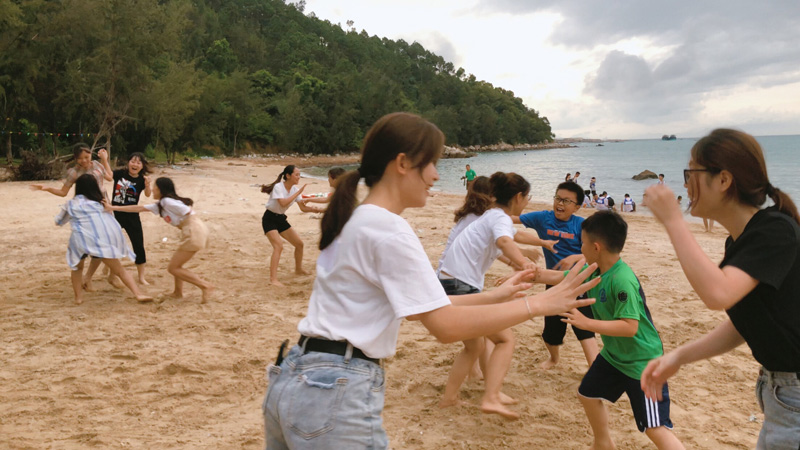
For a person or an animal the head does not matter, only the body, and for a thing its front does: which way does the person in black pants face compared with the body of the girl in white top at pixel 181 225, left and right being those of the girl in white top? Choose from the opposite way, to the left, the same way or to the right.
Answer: to the left

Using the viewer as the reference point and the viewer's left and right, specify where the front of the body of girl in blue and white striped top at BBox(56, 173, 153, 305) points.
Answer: facing away from the viewer

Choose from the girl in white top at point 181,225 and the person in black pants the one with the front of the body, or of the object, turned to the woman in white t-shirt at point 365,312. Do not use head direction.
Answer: the person in black pants

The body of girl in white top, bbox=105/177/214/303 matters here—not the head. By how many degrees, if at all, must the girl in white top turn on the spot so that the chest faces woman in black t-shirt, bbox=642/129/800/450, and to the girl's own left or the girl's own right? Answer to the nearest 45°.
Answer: approximately 90° to the girl's own left

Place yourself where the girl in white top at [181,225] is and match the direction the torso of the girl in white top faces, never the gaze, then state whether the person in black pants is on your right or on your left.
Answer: on your right

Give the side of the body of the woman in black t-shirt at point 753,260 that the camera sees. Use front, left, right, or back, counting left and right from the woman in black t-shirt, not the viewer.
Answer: left

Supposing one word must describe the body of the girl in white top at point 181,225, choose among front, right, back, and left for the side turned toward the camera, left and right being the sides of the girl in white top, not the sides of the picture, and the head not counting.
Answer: left

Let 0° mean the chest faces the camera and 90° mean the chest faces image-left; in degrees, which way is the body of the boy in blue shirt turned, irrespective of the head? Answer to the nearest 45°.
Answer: approximately 45°
